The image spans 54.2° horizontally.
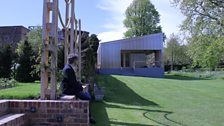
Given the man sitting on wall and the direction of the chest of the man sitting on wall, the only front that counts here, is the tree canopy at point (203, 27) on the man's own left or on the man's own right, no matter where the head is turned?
on the man's own left

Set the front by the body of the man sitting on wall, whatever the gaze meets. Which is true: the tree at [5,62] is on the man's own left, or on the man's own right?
on the man's own left

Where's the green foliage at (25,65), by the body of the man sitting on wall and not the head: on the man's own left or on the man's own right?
on the man's own left

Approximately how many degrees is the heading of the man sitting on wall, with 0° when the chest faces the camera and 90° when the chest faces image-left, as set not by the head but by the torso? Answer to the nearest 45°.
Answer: approximately 270°

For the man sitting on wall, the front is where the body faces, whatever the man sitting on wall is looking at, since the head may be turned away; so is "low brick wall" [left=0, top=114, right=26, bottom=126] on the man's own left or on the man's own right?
on the man's own right
